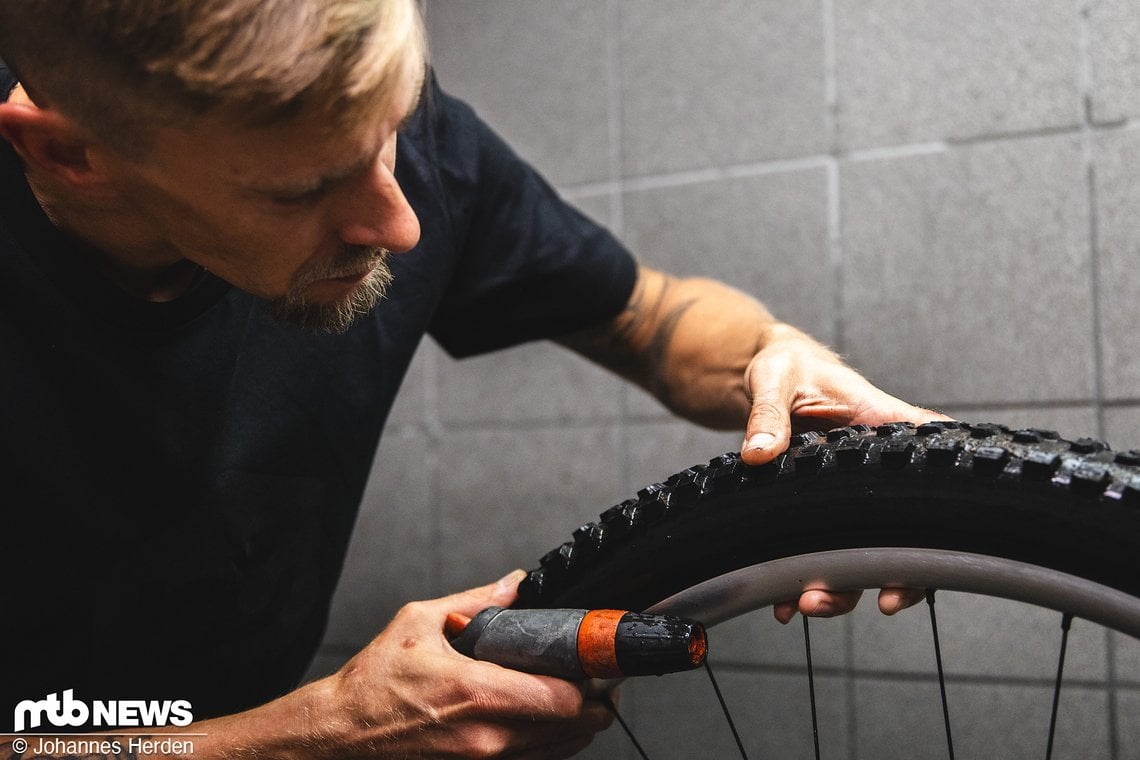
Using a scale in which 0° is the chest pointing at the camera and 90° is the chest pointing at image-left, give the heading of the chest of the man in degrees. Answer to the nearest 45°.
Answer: approximately 315°
